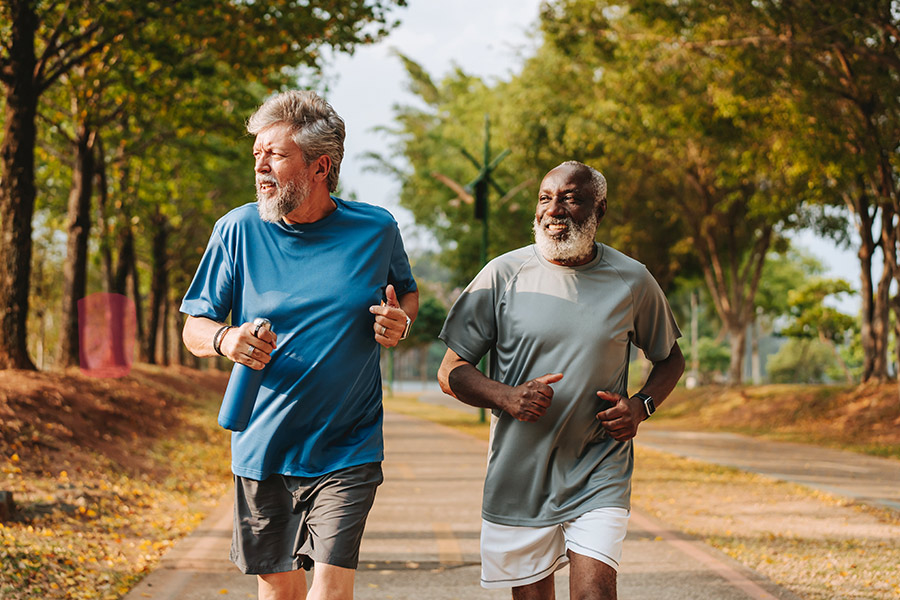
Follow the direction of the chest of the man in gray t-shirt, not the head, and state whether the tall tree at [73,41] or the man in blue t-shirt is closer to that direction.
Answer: the man in blue t-shirt

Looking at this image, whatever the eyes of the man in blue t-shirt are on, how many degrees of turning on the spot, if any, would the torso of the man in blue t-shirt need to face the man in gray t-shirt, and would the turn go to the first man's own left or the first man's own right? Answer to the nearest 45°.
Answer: approximately 90° to the first man's own left

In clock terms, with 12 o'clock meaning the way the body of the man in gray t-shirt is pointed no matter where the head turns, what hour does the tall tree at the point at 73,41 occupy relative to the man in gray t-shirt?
The tall tree is roughly at 5 o'clock from the man in gray t-shirt.

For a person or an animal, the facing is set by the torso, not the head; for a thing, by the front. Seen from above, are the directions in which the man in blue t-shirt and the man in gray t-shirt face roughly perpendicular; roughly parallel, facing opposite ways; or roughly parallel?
roughly parallel

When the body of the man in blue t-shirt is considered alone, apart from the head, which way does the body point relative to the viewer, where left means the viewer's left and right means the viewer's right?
facing the viewer

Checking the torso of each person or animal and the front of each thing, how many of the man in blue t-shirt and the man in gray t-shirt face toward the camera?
2

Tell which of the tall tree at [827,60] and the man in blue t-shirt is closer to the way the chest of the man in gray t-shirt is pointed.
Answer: the man in blue t-shirt

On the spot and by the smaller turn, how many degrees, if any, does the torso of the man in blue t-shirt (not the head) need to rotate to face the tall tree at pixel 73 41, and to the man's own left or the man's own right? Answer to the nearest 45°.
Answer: approximately 180°

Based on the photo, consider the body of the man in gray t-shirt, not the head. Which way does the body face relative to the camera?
toward the camera

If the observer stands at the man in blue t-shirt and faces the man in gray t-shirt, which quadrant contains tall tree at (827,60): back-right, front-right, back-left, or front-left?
front-left

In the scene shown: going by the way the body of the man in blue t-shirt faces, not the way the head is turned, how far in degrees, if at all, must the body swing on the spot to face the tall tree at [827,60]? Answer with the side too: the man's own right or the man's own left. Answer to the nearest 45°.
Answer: approximately 135° to the man's own left

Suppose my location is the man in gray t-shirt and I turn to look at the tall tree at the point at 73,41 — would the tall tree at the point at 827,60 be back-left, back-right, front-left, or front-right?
front-right

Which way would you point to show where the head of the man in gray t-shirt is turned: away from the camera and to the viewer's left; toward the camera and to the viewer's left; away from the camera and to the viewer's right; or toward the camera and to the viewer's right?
toward the camera and to the viewer's left

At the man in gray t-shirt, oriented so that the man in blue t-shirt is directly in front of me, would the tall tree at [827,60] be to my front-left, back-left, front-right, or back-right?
back-right

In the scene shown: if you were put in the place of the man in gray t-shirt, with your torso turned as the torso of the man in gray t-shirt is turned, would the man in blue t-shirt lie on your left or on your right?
on your right
